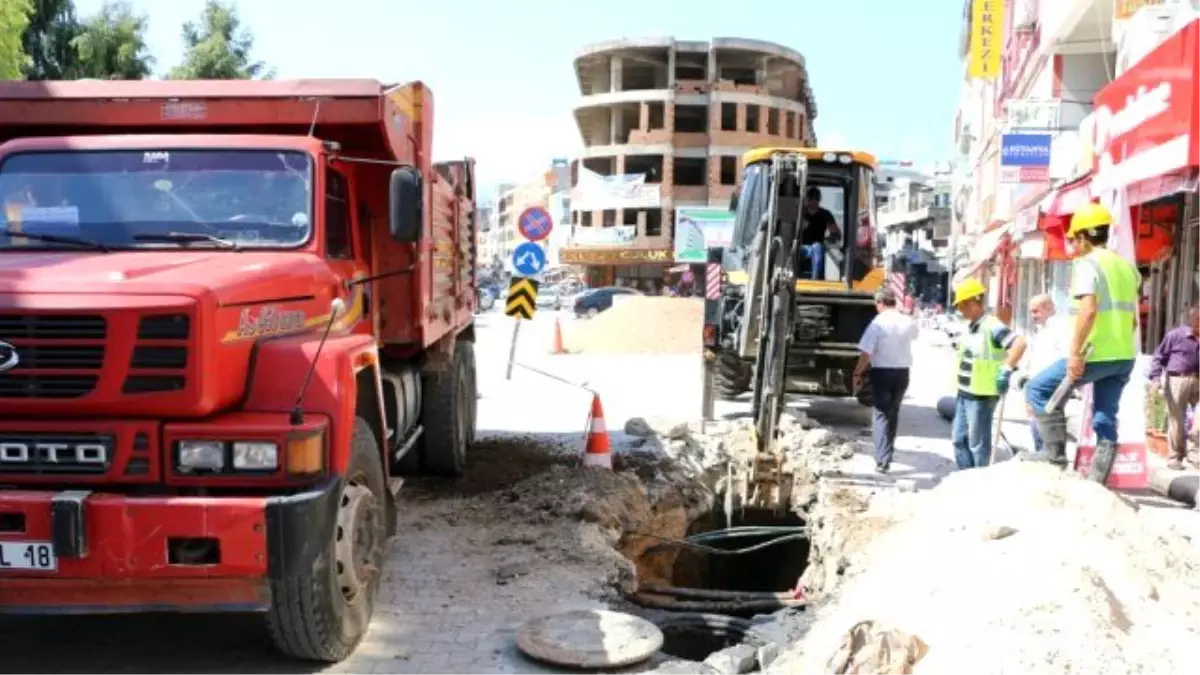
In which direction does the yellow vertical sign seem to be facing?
toward the camera

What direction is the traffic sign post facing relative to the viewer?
toward the camera

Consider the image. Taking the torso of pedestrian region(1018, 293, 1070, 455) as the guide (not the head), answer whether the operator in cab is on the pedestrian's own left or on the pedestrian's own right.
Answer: on the pedestrian's own right

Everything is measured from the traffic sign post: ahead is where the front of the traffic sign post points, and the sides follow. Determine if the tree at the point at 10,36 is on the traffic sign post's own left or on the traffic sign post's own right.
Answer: on the traffic sign post's own right

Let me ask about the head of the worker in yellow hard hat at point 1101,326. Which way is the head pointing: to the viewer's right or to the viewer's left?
to the viewer's left

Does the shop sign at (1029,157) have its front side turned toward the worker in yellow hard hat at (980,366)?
yes

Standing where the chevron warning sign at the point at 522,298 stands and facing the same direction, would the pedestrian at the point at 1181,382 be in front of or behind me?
in front

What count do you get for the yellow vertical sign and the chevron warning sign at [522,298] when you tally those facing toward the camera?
2

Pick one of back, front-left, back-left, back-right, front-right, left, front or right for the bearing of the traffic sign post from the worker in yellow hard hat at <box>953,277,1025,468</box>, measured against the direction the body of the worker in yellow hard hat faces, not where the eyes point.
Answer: right

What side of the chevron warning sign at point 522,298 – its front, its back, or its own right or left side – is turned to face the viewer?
front

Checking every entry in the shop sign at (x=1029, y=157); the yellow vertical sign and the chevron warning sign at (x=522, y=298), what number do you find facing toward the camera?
3

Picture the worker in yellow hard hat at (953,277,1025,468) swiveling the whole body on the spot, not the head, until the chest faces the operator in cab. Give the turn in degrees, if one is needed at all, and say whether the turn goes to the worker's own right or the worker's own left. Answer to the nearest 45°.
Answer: approximately 90° to the worker's own right

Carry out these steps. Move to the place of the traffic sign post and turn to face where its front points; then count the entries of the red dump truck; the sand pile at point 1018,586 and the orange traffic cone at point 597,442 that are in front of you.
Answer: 3
